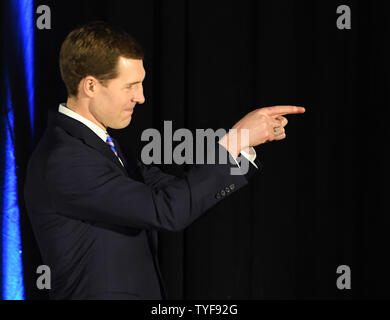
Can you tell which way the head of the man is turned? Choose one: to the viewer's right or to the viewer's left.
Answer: to the viewer's right

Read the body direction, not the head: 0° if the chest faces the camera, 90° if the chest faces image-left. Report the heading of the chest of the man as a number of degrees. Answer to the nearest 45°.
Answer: approximately 270°
